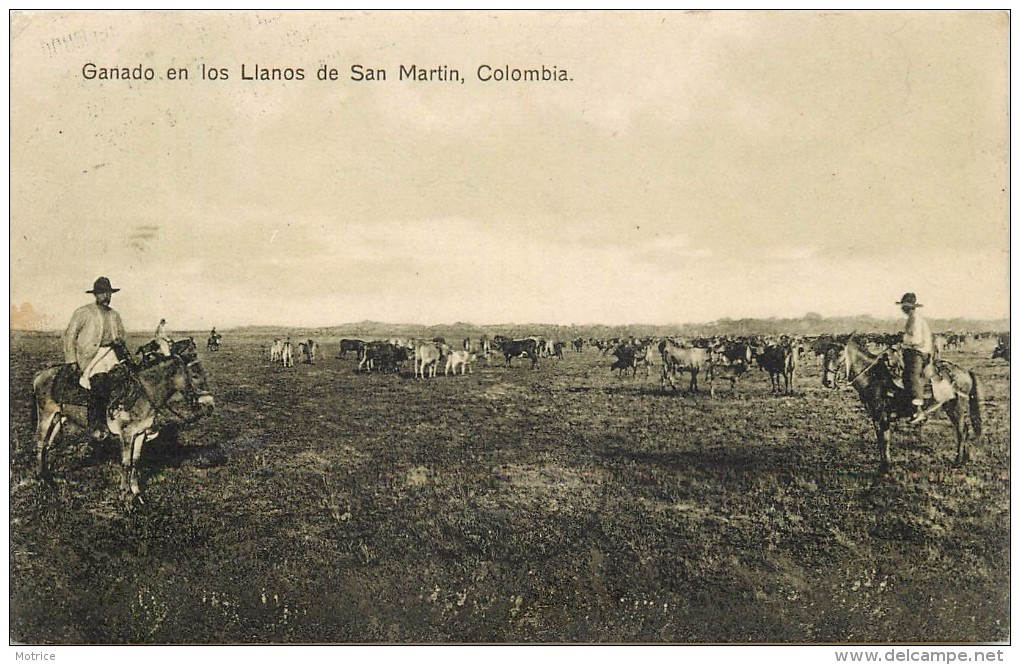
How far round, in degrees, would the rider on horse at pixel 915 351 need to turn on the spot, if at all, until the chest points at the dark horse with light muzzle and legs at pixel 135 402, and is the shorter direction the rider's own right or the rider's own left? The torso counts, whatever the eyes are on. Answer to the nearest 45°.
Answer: approximately 45° to the rider's own left

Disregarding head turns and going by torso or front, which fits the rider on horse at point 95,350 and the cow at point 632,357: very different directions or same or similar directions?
very different directions

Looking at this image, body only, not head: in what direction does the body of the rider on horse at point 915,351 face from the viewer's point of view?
to the viewer's left

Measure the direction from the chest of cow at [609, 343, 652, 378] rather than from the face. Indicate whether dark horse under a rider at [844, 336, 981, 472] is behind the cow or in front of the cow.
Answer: behind

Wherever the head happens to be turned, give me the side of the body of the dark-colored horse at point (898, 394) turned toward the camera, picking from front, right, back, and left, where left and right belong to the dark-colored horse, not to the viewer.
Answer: left

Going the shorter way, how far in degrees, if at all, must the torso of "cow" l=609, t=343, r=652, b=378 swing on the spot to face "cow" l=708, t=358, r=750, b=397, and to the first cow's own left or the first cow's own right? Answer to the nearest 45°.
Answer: approximately 90° to the first cow's own left

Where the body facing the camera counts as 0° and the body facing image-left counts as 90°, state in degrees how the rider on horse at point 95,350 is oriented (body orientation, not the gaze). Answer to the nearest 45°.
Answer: approximately 315°

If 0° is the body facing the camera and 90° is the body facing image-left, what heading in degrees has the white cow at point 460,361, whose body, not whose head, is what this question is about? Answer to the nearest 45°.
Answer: approximately 270°

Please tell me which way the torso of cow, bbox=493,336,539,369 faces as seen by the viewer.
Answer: to the viewer's left
